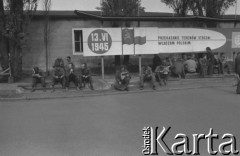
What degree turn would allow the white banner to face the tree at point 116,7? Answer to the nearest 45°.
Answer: approximately 180°

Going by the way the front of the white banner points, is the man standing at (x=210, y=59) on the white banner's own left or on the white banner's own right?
on the white banner's own left

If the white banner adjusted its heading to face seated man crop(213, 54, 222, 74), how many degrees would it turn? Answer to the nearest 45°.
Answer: approximately 90° to its left

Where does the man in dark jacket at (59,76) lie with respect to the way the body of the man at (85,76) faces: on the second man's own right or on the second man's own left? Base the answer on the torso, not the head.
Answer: on the second man's own right

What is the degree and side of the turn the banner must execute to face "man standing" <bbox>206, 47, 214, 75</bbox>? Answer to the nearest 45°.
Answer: approximately 90° to its left

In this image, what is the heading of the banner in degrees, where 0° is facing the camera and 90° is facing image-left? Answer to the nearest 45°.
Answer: approximately 0°

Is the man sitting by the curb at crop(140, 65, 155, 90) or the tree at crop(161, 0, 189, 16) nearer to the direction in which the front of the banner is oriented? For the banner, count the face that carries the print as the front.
the man sitting by the curb

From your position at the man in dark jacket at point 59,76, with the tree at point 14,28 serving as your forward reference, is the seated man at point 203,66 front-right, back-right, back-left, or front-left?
back-right

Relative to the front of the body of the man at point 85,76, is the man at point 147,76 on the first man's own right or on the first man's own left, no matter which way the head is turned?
on the first man's own left

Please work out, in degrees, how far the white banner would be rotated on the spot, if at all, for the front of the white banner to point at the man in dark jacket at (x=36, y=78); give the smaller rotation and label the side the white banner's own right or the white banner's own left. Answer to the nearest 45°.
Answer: approximately 45° to the white banner's own right

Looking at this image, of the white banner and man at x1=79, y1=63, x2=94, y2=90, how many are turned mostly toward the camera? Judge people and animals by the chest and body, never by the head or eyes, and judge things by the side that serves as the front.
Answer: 2

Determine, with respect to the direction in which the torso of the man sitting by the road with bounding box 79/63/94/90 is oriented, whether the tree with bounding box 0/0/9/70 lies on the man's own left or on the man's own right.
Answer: on the man's own right

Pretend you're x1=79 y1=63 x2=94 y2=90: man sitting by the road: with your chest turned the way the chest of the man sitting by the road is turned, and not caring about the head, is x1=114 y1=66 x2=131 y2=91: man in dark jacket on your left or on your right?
on your left
